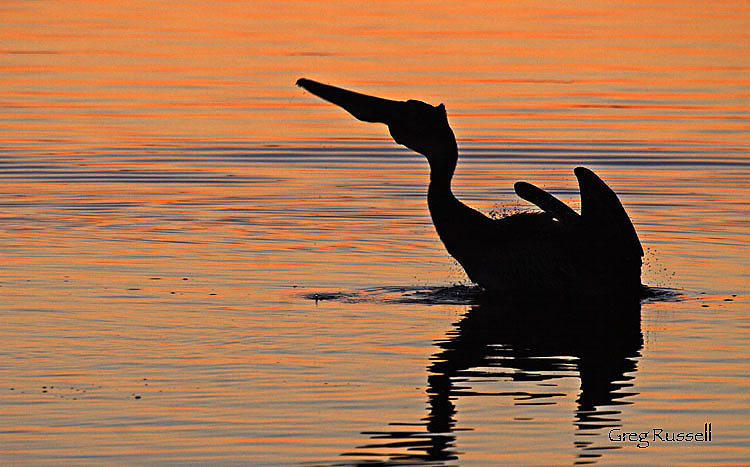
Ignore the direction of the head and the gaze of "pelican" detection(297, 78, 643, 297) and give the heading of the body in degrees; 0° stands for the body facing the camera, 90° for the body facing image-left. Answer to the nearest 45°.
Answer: approximately 90°
